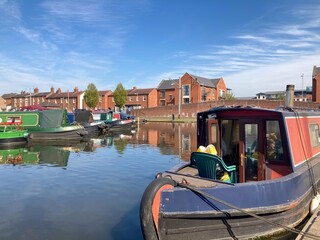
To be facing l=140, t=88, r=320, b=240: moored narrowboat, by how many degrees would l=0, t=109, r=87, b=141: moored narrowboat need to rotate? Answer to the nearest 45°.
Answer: approximately 90° to its right

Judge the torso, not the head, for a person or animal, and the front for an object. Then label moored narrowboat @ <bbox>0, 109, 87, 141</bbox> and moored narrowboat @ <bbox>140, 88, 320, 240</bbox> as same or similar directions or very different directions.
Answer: very different directions

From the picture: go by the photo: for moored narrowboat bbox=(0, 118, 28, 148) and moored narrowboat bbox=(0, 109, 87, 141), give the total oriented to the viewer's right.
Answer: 2

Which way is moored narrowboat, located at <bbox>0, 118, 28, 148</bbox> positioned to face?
to the viewer's right

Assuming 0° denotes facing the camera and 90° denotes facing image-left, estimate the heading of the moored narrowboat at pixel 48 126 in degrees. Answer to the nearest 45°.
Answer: approximately 270°

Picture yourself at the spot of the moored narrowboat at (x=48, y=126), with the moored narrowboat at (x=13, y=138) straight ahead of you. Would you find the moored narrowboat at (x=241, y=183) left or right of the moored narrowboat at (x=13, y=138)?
left
